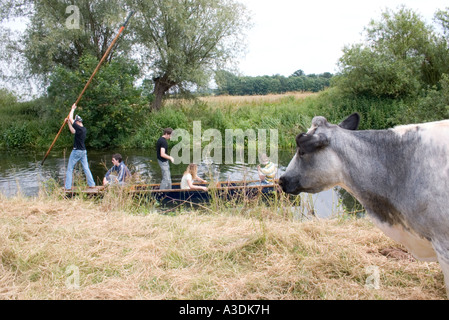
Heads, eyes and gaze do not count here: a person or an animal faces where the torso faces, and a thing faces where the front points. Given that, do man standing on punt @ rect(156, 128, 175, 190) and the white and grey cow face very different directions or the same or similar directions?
very different directions

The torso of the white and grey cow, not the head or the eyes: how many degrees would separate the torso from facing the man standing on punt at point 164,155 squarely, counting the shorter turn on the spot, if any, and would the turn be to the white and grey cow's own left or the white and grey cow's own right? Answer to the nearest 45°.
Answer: approximately 45° to the white and grey cow's own right

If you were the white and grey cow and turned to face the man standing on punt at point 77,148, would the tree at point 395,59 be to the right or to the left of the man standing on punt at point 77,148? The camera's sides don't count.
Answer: right

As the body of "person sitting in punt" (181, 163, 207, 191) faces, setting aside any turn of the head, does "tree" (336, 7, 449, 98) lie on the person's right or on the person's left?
on the person's left

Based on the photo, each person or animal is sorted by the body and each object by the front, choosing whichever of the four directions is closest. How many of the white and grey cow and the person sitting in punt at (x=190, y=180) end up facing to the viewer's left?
1

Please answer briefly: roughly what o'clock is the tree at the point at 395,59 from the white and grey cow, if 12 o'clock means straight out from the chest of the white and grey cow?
The tree is roughly at 3 o'clock from the white and grey cow.

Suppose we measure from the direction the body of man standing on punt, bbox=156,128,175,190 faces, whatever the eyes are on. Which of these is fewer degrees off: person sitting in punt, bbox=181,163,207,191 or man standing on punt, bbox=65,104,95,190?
the person sitting in punt

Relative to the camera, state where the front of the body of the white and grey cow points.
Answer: to the viewer's left

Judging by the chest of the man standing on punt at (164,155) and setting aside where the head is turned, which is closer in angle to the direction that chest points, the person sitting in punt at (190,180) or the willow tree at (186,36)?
the person sitting in punt
